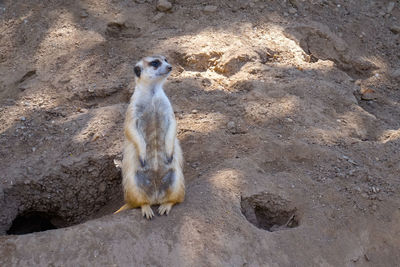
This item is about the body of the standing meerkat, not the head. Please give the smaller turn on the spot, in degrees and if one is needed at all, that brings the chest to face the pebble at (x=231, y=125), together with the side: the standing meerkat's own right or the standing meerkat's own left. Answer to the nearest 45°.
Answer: approximately 135° to the standing meerkat's own left

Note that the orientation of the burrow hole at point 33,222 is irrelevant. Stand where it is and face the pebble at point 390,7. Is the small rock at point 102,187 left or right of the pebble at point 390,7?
right

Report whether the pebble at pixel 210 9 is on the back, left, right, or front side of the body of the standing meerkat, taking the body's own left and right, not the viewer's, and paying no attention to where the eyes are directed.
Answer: back

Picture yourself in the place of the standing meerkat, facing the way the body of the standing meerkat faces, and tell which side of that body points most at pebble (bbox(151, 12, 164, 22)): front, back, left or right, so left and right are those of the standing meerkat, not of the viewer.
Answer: back

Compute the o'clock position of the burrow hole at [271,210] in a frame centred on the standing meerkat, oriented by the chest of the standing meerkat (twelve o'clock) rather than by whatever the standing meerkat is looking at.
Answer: The burrow hole is roughly at 10 o'clock from the standing meerkat.

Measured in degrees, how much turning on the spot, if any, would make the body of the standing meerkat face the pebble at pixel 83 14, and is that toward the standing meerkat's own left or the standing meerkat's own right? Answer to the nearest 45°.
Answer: approximately 180°

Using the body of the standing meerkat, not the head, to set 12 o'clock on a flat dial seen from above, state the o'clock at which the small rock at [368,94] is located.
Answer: The small rock is roughly at 8 o'clock from the standing meerkat.

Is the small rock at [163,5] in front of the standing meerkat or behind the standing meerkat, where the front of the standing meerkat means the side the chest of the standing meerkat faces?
behind

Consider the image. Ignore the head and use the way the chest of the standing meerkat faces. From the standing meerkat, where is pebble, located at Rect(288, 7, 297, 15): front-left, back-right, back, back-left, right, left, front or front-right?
back-left

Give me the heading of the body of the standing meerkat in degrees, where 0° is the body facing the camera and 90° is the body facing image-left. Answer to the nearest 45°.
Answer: approximately 0°

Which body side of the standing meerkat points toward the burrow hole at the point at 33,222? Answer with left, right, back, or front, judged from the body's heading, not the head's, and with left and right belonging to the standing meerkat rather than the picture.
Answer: right

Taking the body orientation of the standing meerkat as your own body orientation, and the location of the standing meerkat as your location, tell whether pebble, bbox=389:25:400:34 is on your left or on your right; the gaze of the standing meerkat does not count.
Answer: on your left
